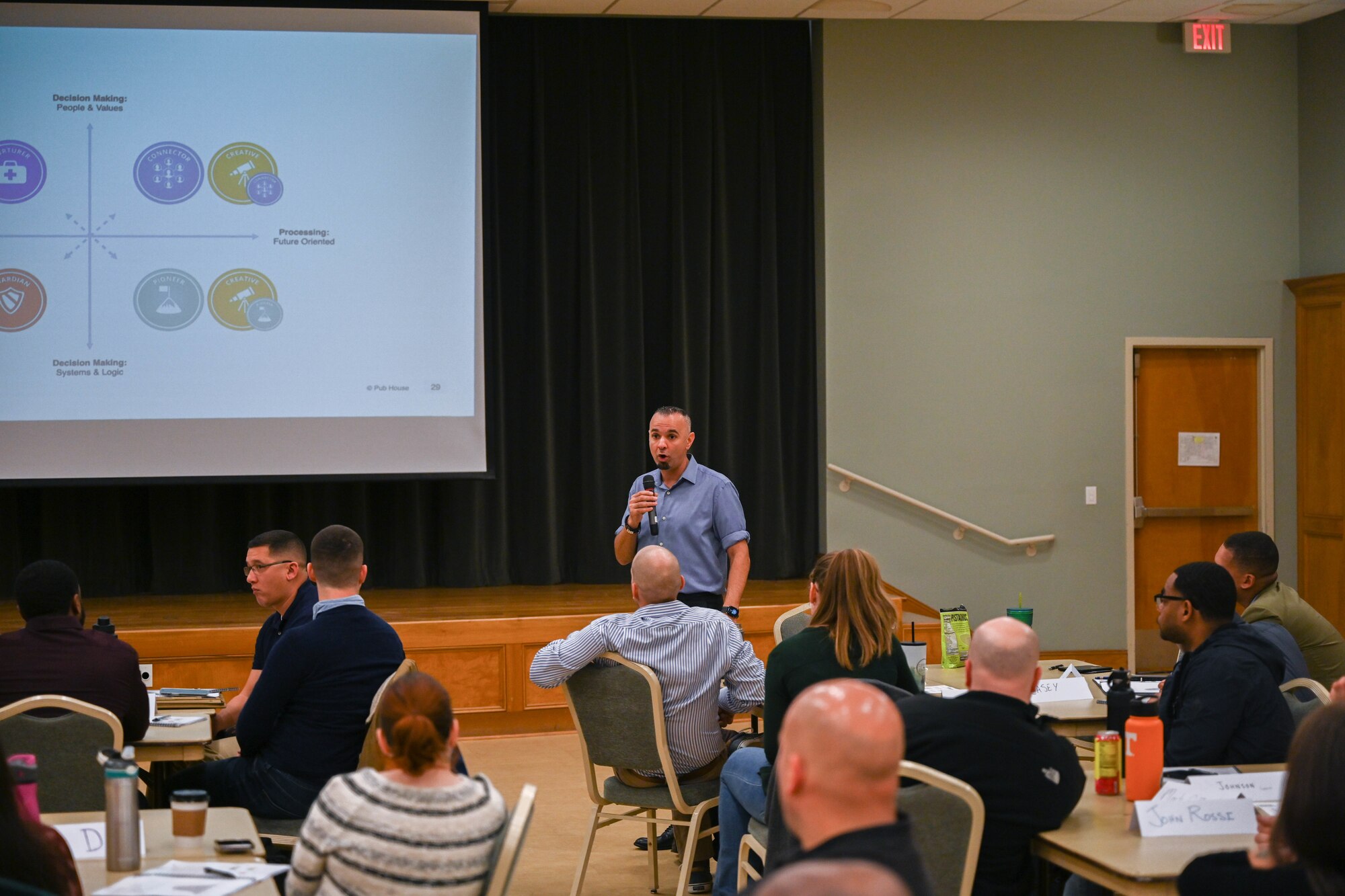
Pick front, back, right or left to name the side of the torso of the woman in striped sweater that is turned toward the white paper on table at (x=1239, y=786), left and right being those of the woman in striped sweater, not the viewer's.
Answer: right

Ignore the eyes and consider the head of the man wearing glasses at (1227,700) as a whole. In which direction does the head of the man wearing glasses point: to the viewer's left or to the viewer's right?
to the viewer's left

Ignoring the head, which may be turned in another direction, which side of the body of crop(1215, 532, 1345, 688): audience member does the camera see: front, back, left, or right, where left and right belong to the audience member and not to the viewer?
left

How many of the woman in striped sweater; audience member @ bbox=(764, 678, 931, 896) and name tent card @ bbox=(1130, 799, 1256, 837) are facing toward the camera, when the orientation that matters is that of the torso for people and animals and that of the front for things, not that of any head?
1

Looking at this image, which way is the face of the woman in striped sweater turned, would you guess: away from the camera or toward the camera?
away from the camera

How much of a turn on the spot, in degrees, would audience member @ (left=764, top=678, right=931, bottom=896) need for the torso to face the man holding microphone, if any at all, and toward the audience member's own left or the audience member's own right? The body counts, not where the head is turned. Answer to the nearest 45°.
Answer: approximately 45° to the audience member's own right

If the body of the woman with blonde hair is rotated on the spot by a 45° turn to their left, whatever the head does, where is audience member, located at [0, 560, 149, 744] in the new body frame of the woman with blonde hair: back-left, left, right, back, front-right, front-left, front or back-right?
front

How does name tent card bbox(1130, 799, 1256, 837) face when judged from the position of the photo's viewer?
facing the viewer

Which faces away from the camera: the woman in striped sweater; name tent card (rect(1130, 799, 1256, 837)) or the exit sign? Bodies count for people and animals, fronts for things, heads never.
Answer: the woman in striped sweater

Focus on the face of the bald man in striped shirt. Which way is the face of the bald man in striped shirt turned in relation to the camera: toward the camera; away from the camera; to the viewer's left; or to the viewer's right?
away from the camera

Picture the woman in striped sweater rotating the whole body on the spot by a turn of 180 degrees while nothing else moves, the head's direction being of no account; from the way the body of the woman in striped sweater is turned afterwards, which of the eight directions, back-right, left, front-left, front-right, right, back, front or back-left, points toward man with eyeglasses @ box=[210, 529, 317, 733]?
back

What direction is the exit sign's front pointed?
toward the camera
